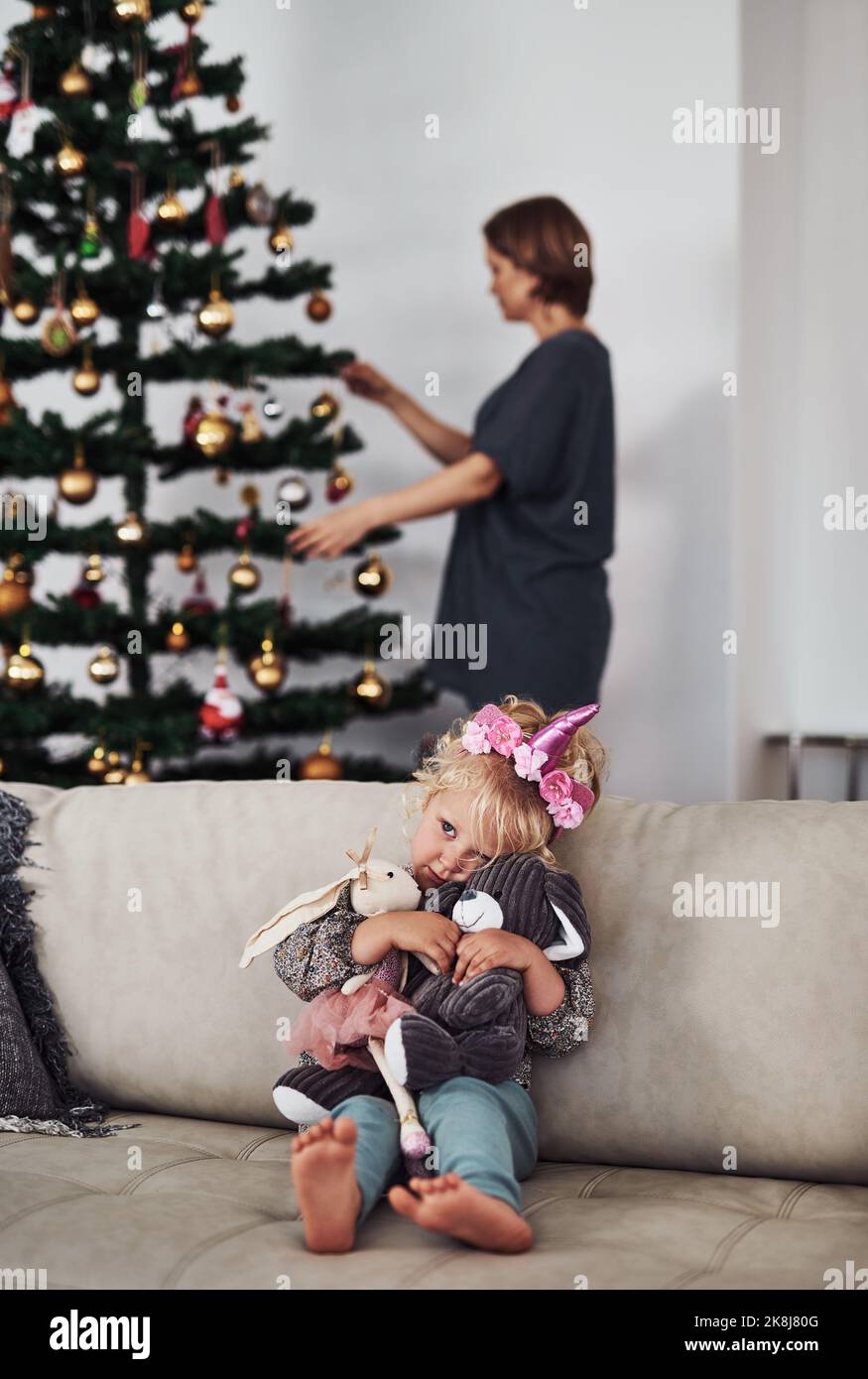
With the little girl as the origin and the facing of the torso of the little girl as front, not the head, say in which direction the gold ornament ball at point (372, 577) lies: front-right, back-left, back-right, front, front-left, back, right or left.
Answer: back

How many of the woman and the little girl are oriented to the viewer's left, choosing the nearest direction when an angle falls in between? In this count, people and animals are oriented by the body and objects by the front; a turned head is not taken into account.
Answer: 1

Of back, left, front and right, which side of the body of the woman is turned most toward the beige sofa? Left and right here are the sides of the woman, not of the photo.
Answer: left

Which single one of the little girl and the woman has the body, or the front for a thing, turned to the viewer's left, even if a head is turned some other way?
the woman

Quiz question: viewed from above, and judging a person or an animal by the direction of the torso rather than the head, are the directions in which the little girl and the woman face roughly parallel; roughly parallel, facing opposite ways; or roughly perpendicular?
roughly perpendicular

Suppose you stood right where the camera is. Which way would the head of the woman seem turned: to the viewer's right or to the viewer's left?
to the viewer's left

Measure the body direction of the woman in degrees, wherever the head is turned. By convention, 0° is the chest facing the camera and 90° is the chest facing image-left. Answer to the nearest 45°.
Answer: approximately 90°

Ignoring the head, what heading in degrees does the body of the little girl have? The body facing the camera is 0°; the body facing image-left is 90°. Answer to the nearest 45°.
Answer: approximately 0°
